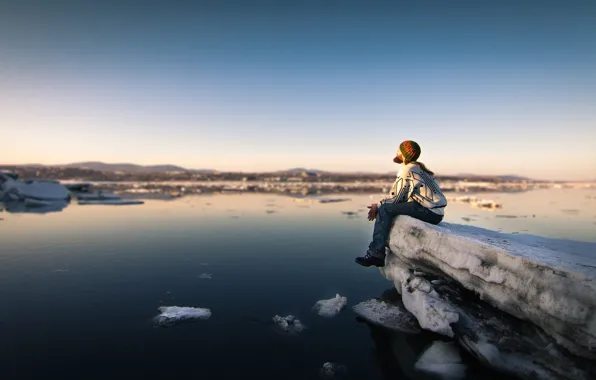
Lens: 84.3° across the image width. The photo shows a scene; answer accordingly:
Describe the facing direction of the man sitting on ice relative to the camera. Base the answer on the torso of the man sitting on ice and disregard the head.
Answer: to the viewer's left

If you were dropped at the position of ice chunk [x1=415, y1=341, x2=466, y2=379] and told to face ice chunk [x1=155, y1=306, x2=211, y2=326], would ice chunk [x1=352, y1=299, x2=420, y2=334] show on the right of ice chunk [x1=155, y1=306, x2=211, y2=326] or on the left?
right

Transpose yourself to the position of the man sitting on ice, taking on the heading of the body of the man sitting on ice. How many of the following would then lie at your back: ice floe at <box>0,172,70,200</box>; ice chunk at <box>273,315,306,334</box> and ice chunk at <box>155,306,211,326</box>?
0

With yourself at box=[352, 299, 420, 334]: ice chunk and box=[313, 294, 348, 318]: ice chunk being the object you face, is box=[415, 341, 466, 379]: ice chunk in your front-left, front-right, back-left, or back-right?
back-left

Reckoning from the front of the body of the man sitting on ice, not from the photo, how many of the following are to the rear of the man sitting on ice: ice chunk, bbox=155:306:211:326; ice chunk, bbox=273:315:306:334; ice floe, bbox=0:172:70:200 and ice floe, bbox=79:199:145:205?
0

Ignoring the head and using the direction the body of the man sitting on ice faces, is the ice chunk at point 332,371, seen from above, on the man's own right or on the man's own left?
on the man's own left

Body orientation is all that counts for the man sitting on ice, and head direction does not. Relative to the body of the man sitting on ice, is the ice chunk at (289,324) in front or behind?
in front

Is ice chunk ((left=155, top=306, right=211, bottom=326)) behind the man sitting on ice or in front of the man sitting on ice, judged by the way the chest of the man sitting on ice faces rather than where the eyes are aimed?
in front

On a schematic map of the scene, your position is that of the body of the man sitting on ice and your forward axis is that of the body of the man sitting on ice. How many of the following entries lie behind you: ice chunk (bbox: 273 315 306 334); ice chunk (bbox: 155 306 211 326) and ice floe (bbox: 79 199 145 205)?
0

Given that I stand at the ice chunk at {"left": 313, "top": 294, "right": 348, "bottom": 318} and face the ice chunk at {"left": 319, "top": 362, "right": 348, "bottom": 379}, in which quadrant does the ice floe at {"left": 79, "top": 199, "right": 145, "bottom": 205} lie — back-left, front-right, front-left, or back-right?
back-right
